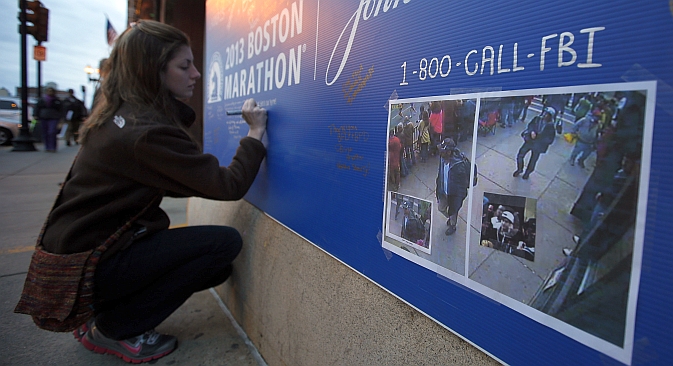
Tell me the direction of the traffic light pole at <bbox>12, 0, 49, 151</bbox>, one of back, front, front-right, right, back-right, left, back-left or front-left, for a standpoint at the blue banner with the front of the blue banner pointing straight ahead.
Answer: right

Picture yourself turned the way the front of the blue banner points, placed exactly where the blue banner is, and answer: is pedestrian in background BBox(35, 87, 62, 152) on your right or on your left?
on your right

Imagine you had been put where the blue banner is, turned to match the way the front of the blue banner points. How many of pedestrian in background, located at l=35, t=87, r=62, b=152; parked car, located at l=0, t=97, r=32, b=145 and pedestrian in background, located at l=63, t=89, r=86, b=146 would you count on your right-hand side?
3

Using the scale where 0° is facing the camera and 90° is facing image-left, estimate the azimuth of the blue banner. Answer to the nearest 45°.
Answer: approximately 45°

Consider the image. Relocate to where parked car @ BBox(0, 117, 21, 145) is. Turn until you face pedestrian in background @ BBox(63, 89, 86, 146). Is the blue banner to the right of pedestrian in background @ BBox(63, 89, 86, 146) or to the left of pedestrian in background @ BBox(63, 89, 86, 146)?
right

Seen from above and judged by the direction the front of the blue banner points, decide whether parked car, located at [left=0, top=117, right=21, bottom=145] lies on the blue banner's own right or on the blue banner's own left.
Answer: on the blue banner's own right

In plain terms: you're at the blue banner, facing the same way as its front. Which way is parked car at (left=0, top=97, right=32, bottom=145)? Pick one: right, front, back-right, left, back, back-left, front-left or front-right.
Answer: right

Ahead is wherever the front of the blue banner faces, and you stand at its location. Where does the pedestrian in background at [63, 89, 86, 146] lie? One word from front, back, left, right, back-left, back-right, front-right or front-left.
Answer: right

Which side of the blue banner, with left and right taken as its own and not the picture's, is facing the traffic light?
right

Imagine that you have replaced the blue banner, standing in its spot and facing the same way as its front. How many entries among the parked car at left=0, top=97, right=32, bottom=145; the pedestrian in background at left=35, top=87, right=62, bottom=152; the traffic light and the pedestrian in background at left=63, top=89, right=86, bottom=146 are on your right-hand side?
4
